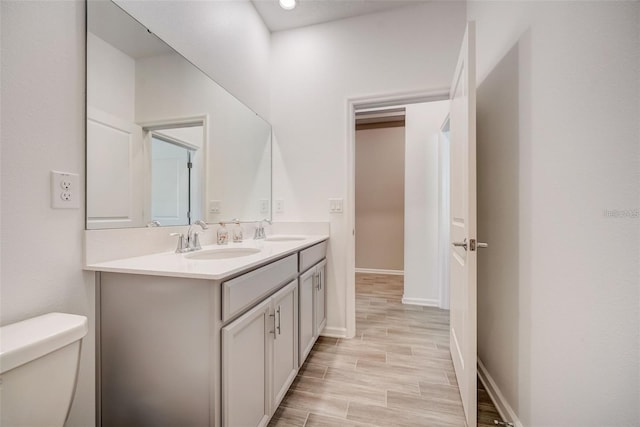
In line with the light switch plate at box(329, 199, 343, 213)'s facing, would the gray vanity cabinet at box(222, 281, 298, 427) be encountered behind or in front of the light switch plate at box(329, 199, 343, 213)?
in front

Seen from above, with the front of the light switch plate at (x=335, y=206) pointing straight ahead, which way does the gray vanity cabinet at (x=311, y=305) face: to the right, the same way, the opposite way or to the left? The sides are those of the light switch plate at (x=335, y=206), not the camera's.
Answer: to the left

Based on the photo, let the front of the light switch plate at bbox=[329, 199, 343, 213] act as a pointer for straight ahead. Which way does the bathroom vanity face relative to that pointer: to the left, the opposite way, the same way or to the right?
to the left

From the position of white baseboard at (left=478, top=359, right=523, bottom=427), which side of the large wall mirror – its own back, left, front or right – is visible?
front

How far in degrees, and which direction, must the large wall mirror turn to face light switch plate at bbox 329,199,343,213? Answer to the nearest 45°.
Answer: approximately 45° to its left

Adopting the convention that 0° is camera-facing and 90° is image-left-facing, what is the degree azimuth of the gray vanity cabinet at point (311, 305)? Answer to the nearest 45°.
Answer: approximately 270°

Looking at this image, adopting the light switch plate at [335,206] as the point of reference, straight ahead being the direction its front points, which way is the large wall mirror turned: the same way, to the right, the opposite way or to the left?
to the left

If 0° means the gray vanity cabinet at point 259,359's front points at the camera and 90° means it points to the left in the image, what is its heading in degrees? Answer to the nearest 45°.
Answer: approximately 315°

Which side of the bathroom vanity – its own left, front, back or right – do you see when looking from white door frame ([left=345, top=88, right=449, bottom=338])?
left

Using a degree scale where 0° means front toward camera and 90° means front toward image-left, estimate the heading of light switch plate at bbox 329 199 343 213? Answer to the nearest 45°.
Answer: approximately 0°
